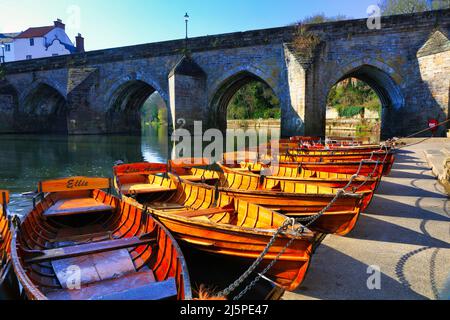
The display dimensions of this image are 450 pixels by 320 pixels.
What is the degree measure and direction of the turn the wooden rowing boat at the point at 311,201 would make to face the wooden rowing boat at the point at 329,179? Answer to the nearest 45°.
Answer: approximately 135° to its left

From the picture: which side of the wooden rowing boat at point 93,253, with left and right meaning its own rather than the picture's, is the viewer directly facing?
front

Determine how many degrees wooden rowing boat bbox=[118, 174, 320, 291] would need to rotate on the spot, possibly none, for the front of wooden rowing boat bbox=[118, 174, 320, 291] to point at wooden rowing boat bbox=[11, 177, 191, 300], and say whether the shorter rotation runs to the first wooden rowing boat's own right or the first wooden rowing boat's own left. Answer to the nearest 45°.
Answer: approximately 135° to the first wooden rowing boat's own right

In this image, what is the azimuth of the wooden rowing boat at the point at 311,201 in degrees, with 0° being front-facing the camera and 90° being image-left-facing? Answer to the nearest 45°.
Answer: approximately 315°

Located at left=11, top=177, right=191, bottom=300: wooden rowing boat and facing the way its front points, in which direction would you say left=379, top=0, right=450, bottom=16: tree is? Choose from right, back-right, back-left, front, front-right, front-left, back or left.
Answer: back-left

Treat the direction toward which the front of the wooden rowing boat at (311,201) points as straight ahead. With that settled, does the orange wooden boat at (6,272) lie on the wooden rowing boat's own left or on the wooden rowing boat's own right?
on the wooden rowing boat's own right

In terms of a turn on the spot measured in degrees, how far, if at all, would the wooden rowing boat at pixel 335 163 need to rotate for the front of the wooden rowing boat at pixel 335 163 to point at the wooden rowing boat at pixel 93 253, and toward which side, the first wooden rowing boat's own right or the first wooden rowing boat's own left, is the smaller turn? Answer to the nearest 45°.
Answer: approximately 135° to the first wooden rowing boat's own right

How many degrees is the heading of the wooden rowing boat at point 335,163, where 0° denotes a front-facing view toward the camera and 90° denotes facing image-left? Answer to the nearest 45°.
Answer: approximately 270°

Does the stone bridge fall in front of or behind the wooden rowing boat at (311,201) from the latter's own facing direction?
behind
